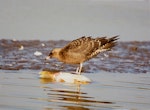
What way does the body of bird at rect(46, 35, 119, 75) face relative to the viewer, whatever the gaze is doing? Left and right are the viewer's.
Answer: facing to the left of the viewer
